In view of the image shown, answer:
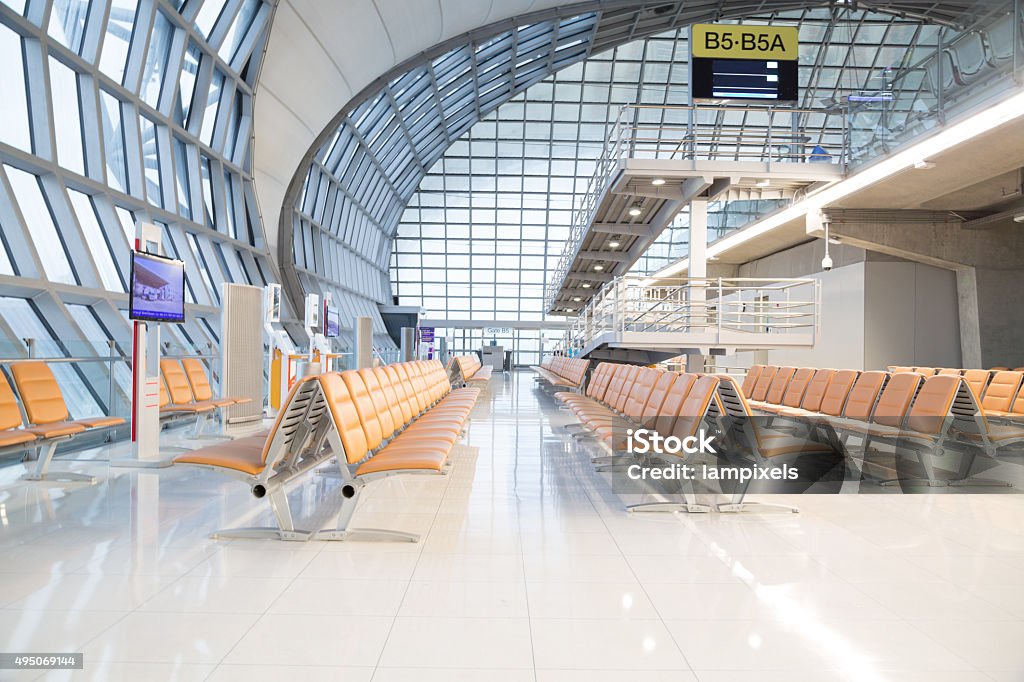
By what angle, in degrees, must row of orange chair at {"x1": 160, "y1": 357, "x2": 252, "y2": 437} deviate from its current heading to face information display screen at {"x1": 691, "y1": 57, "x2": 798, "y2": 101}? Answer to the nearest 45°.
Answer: approximately 45° to its left

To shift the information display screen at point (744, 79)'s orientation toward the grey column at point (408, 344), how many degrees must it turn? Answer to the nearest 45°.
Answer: approximately 135° to its right

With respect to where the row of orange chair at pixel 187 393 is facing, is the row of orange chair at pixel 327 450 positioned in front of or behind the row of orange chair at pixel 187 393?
in front

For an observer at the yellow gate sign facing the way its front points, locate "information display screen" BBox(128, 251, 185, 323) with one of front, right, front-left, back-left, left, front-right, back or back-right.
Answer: front-right

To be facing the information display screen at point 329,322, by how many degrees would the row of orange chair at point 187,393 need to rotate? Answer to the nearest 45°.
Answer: approximately 90° to its left

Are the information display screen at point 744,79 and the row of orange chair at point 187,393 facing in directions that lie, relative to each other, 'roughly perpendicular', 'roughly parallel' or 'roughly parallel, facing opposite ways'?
roughly perpendicular

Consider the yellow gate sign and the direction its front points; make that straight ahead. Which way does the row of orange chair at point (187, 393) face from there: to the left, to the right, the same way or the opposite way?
to the left

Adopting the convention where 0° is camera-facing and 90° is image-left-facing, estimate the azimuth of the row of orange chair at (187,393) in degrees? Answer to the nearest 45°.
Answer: approximately 315°

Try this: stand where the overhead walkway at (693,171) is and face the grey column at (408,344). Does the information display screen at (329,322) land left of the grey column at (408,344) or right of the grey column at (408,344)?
left

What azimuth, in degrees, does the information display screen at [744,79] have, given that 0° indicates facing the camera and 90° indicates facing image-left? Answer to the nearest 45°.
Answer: approximately 0°

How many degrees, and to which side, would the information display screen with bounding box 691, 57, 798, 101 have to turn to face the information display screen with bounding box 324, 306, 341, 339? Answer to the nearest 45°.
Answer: approximately 90° to its right

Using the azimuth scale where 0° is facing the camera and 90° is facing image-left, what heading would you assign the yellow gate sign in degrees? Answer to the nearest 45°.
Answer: approximately 0°
